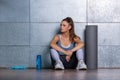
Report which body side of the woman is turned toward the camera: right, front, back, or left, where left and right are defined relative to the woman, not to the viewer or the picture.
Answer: front

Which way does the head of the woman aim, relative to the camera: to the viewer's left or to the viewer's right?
to the viewer's left

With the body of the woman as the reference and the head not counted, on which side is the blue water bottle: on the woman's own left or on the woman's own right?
on the woman's own right
